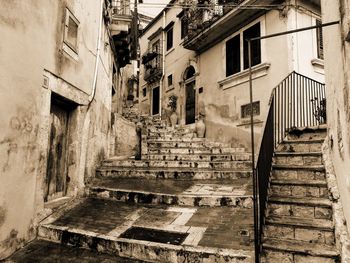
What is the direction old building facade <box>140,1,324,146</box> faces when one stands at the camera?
facing the viewer and to the left of the viewer

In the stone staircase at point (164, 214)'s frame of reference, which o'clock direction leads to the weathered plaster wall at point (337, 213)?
The weathered plaster wall is roughly at 10 o'clock from the stone staircase.

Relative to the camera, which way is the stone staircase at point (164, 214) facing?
toward the camera

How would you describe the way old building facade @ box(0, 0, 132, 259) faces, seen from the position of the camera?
facing the viewer and to the right of the viewer

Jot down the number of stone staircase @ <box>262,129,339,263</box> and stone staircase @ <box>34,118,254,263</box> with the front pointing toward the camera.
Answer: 2

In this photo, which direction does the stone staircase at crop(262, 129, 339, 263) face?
toward the camera

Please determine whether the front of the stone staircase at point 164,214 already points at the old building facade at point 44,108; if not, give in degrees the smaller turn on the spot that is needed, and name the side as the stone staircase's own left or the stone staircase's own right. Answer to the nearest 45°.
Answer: approximately 90° to the stone staircase's own right

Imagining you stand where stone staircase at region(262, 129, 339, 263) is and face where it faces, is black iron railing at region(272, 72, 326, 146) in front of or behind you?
behind

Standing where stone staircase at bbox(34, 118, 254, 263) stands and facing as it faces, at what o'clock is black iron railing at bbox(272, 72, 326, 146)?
The black iron railing is roughly at 8 o'clock from the stone staircase.

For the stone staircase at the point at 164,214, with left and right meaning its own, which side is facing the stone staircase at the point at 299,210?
left
